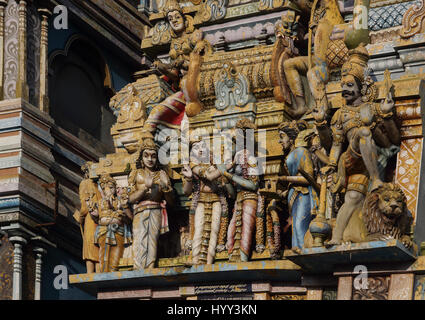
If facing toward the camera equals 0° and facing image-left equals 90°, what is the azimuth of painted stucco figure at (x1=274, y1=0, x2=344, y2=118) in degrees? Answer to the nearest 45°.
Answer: approximately 45°

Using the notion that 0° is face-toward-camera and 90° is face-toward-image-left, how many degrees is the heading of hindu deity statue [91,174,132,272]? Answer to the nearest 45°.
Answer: approximately 0°

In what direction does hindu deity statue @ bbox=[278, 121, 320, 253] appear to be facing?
to the viewer's left

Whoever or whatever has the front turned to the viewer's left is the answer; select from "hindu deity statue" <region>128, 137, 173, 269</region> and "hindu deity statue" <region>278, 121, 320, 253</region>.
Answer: "hindu deity statue" <region>278, 121, 320, 253</region>

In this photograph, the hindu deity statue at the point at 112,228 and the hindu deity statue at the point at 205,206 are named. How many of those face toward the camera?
2
